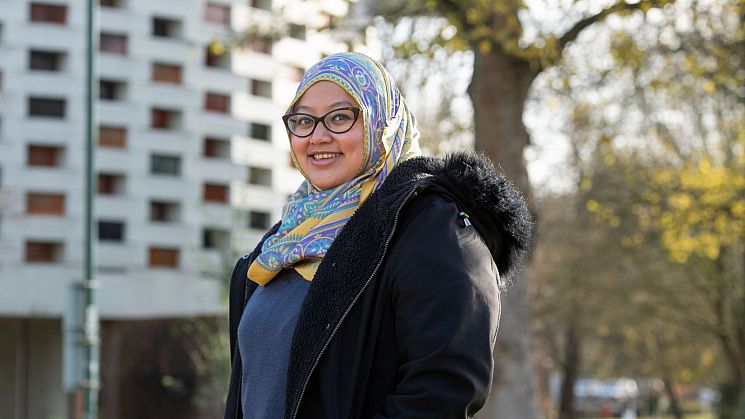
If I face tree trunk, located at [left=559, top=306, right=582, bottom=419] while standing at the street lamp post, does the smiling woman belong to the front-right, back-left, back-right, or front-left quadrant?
back-right

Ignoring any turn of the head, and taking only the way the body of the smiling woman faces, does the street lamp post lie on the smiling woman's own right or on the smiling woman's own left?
on the smiling woman's own right

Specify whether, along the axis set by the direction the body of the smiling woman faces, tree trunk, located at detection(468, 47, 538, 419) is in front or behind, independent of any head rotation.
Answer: behind

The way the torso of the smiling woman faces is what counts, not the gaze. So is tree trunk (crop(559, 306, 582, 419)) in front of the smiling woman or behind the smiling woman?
behind

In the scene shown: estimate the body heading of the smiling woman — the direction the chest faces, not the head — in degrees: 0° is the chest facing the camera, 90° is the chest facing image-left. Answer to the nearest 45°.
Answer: approximately 45°

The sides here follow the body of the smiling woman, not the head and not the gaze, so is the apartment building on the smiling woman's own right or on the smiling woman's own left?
on the smiling woman's own right
